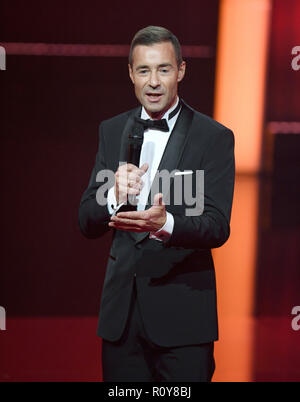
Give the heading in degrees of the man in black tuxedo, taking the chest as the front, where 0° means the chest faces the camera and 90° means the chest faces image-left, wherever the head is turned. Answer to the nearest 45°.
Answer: approximately 45°
